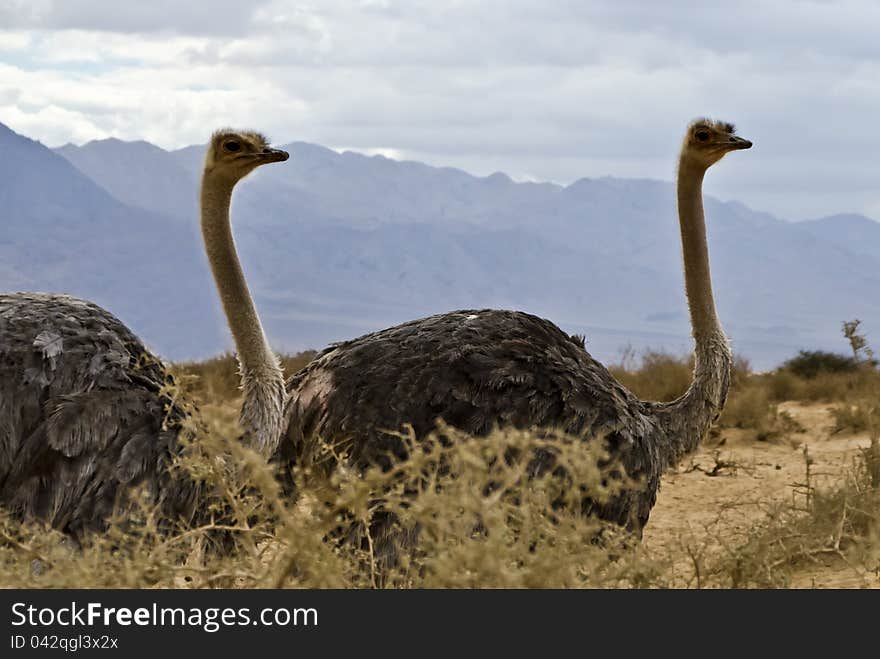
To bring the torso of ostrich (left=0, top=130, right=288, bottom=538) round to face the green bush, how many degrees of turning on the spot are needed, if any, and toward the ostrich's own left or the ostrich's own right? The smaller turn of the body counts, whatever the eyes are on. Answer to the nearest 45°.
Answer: approximately 45° to the ostrich's own left

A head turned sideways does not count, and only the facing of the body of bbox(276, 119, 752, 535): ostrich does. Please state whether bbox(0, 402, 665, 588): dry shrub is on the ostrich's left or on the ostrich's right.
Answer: on the ostrich's right

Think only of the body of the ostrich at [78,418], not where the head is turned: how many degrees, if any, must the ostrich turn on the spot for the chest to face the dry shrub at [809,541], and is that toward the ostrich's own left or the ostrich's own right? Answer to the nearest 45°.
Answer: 0° — it already faces it

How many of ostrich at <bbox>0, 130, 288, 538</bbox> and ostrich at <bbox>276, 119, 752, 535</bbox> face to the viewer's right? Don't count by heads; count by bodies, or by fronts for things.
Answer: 2

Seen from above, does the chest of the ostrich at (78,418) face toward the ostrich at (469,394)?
yes

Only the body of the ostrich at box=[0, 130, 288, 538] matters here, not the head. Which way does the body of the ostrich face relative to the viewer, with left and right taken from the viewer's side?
facing to the right of the viewer

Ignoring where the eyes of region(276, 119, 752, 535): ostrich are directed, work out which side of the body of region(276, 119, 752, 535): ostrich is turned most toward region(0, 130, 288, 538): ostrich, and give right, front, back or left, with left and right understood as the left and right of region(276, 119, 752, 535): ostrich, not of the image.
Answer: back

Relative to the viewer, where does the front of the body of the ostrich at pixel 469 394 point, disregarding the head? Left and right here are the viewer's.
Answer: facing to the right of the viewer

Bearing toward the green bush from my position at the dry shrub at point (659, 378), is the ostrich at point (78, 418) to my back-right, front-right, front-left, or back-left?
back-right

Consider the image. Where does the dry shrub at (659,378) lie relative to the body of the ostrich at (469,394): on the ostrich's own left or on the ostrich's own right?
on the ostrich's own left
